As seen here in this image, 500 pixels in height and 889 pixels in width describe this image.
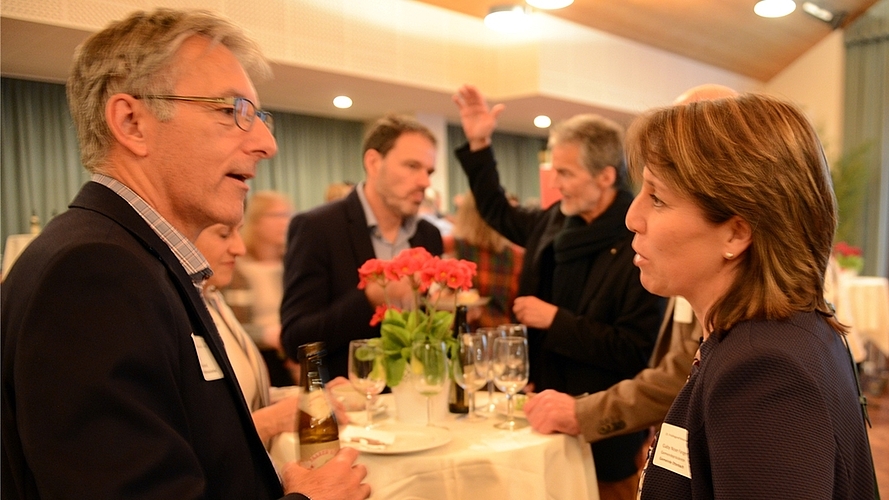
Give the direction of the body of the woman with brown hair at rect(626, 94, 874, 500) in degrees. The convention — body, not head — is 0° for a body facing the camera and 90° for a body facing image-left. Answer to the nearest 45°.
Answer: approximately 90°

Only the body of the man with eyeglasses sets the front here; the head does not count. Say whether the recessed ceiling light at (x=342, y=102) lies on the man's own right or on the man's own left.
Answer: on the man's own left

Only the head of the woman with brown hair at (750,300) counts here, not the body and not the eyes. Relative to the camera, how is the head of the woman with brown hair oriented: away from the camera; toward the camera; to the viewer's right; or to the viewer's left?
to the viewer's left

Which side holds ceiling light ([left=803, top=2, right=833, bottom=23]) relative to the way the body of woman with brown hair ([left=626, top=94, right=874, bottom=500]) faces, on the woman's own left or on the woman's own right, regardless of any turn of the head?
on the woman's own right

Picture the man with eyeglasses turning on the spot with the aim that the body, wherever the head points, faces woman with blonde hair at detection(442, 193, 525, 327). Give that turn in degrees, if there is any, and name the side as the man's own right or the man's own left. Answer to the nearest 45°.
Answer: approximately 45° to the man's own left

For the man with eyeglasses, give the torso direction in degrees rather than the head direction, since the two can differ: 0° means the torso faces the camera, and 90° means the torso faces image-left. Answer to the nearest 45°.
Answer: approximately 270°

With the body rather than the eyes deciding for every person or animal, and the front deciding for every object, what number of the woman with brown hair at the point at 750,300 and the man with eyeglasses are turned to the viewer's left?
1

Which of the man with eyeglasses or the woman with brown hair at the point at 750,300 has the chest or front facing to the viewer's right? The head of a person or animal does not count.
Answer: the man with eyeglasses

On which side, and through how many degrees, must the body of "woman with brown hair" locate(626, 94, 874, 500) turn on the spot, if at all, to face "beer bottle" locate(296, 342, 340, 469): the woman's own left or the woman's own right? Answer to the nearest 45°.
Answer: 0° — they already face it
